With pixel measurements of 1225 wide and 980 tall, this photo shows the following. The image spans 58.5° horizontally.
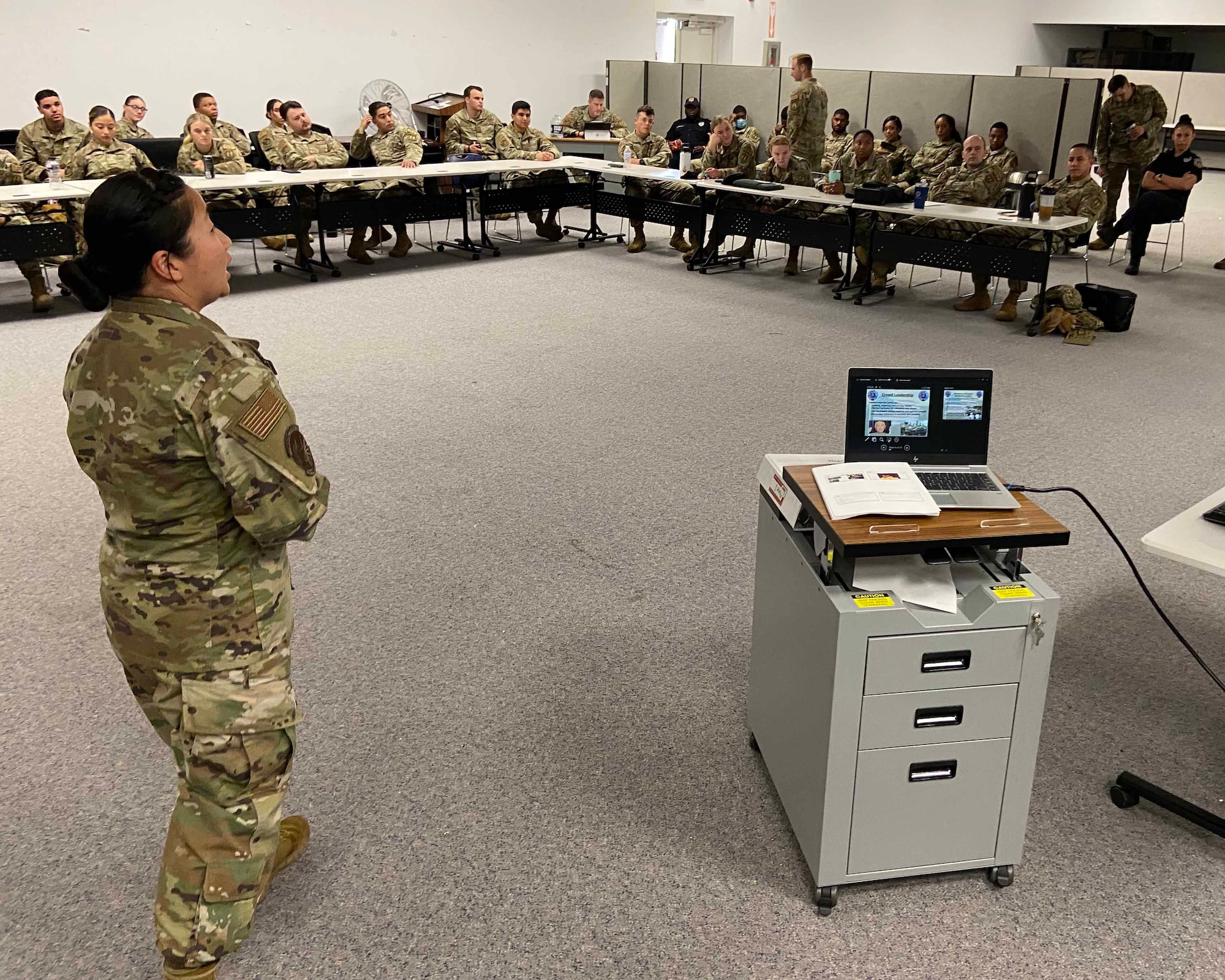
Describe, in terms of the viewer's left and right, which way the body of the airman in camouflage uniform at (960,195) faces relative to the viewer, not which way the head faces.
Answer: facing the viewer and to the left of the viewer

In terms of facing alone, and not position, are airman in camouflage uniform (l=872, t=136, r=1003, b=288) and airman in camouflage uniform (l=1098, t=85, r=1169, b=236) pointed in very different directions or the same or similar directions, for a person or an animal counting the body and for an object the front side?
same or similar directions

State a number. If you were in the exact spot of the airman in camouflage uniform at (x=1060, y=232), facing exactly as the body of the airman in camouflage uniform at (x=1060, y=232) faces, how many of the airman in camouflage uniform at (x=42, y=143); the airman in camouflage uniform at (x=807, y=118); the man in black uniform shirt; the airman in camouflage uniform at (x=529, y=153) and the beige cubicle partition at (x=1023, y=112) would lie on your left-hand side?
0

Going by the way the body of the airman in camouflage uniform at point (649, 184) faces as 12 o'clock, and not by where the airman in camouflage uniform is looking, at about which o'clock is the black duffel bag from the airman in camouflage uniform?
The black duffel bag is roughly at 11 o'clock from the airman in camouflage uniform.

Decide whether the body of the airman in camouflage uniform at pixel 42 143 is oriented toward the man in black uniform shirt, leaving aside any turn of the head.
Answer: no

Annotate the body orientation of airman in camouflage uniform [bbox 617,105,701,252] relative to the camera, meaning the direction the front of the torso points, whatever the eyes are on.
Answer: toward the camera

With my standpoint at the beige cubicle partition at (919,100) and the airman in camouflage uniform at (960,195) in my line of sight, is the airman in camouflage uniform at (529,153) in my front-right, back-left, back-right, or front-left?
front-right

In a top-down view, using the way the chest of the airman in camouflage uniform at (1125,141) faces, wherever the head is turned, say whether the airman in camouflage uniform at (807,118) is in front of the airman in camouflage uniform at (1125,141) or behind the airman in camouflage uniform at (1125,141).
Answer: in front

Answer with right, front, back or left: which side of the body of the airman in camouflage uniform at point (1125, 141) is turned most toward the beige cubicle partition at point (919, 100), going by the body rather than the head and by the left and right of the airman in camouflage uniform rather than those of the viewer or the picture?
right

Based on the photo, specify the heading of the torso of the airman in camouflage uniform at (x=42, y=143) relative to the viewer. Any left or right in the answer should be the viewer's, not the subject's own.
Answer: facing the viewer

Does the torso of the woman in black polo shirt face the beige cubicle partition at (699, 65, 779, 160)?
no

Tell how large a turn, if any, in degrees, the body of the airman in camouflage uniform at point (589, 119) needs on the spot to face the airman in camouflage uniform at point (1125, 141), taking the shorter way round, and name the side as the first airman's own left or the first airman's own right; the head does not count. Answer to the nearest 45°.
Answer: approximately 45° to the first airman's own left

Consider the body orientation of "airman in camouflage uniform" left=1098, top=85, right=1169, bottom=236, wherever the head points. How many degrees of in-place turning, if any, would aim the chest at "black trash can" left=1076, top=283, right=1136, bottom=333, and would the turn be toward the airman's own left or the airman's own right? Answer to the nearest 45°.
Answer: approximately 45° to the airman's own left

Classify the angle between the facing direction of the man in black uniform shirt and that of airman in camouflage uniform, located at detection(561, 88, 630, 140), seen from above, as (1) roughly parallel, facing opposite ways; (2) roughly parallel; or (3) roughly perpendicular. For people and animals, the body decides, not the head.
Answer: roughly parallel

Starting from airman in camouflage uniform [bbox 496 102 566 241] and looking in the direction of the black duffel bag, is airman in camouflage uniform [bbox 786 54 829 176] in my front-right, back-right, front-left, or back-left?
front-left

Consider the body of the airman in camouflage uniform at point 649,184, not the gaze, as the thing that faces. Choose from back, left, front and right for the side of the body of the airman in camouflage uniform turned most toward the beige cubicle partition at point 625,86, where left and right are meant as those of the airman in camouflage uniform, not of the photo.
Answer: back

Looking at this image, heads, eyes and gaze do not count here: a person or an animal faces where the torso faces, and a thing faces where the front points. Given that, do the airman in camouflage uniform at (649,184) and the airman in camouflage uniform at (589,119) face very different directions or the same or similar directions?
same or similar directions

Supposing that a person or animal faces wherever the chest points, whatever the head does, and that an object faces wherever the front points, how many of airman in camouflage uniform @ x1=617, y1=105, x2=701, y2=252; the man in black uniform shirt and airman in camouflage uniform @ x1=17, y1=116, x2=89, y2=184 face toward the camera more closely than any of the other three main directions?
3

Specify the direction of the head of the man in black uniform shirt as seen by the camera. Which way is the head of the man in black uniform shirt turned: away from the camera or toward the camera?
toward the camera

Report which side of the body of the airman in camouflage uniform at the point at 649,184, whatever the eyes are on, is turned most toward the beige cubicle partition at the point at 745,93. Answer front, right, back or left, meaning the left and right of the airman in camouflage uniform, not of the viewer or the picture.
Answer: back
